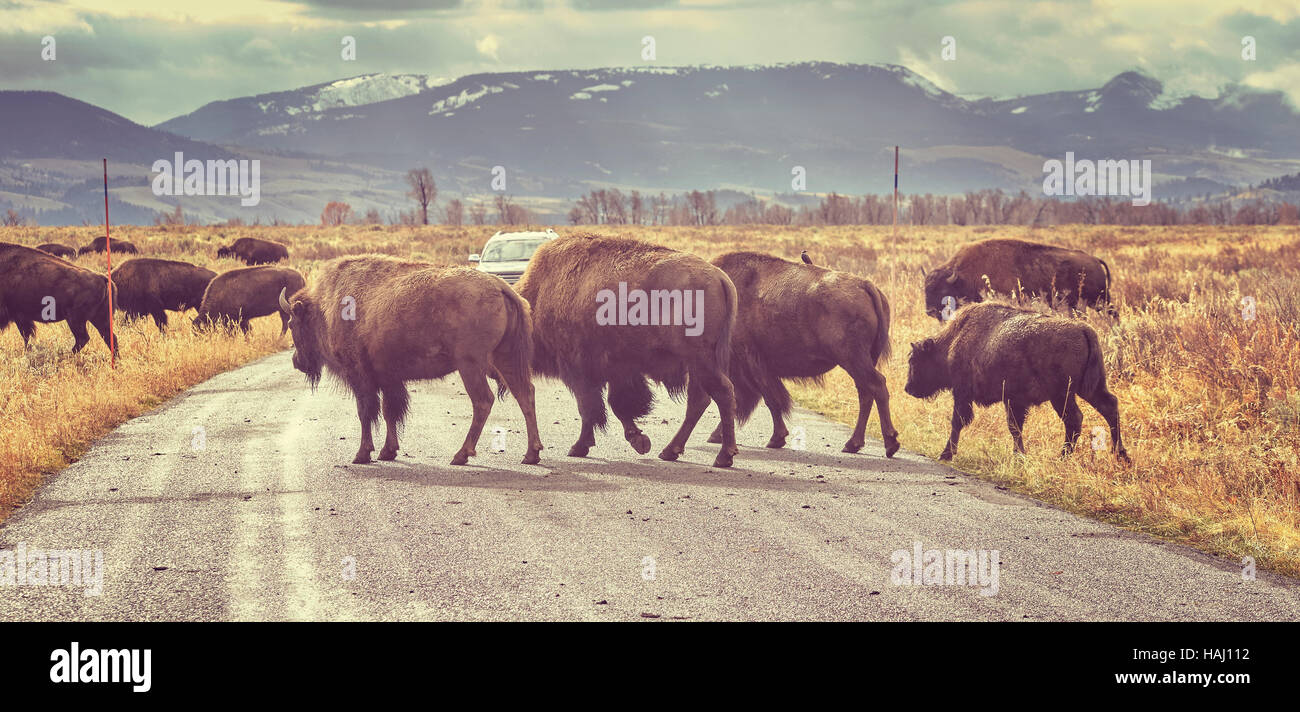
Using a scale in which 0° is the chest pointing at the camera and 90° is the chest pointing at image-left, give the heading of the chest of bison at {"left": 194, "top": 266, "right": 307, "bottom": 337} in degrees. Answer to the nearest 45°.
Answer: approximately 90°

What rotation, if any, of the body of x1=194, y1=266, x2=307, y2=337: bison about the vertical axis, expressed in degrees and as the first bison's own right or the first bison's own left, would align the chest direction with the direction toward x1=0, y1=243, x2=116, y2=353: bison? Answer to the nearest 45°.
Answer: approximately 45° to the first bison's own left

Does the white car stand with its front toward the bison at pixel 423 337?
yes

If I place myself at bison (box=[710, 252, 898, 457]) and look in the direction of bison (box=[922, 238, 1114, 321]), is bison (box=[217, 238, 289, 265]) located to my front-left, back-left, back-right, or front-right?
front-left

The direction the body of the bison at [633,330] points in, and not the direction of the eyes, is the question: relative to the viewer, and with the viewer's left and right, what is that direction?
facing away from the viewer and to the left of the viewer

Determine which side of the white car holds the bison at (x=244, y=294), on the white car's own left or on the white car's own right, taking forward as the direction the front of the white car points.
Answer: on the white car's own right

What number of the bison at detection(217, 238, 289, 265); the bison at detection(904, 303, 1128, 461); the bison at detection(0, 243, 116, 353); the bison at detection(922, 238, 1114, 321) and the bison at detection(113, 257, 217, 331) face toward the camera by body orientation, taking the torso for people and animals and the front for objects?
0

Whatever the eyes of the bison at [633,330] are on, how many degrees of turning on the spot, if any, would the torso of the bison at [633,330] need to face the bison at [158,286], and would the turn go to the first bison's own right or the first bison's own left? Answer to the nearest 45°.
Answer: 0° — it already faces it

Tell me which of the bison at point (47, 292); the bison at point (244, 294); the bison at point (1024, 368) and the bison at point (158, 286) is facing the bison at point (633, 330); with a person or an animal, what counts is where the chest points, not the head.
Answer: the bison at point (1024, 368)
